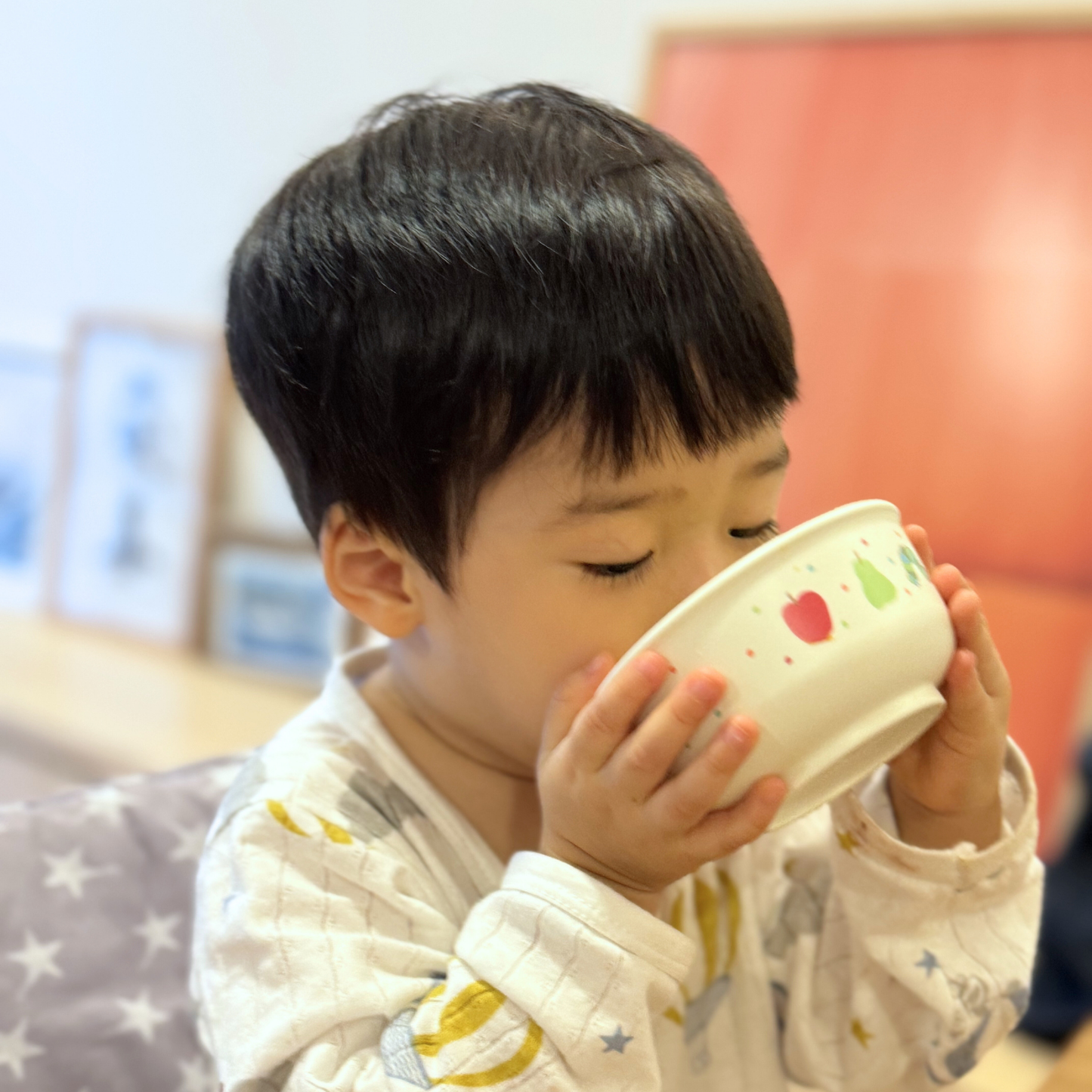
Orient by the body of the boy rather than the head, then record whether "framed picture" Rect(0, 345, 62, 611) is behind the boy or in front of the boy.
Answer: behind

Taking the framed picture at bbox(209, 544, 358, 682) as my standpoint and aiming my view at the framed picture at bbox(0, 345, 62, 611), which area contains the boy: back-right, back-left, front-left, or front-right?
back-left

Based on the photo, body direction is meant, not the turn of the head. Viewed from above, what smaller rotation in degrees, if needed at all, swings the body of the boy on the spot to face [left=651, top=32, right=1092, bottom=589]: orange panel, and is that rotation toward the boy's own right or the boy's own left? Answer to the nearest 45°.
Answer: approximately 135° to the boy's own left

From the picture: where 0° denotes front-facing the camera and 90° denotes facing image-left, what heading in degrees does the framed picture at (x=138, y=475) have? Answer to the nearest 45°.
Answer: approximately 0°

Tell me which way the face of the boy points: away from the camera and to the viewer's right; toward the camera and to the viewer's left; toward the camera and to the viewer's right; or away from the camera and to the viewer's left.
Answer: toward the camera and to the viewer's right
